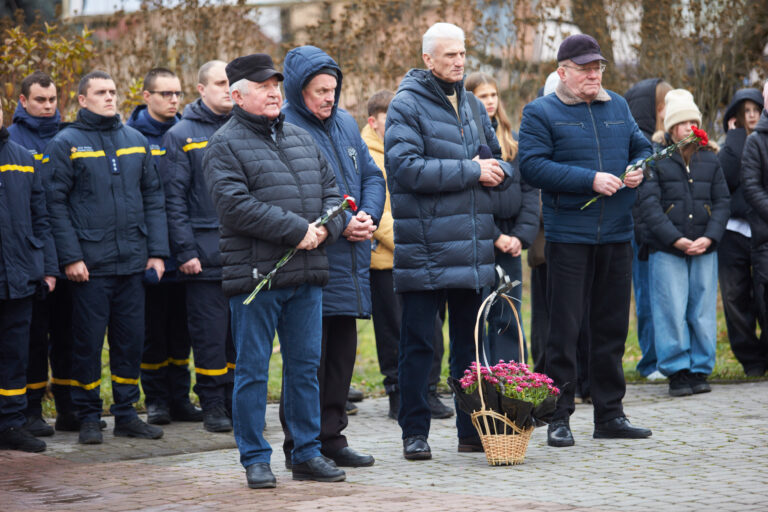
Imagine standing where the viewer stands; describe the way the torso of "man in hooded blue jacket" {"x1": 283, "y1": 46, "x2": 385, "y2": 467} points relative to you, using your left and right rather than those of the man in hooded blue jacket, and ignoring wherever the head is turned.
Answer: facing the viewer and to the right of the viewer

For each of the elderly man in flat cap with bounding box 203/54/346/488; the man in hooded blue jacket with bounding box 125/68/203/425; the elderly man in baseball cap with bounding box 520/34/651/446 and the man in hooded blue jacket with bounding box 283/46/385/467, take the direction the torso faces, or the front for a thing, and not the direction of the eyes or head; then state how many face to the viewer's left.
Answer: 0

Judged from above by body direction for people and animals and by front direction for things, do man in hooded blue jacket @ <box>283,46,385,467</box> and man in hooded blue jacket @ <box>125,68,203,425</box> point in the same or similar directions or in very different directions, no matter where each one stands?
same or similar directions

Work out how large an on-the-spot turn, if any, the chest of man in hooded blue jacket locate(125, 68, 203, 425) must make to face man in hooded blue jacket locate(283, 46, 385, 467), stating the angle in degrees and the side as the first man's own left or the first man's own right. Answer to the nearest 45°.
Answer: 0° — they already face them

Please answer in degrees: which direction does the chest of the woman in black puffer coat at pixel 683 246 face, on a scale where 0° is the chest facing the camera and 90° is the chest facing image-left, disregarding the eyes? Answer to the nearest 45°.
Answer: approximately 0°

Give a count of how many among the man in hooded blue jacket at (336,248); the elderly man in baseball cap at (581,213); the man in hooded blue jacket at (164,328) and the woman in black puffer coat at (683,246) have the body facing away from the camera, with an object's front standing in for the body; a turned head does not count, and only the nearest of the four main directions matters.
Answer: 0

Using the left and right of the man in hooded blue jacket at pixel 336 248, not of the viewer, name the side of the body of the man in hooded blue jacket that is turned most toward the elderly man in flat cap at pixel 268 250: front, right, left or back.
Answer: right

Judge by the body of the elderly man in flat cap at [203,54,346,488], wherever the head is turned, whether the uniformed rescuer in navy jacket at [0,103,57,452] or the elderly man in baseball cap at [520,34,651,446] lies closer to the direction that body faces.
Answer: the elderly man in baseball cap

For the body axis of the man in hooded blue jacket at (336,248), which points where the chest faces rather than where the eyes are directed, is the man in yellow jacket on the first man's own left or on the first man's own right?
on the first man's own left

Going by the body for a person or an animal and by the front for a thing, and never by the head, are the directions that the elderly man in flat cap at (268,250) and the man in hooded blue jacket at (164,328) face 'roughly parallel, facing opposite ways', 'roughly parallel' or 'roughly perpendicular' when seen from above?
roughly parallel

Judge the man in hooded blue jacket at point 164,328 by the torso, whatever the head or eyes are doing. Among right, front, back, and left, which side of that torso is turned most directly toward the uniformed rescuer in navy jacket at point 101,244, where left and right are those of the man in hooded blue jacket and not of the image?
right

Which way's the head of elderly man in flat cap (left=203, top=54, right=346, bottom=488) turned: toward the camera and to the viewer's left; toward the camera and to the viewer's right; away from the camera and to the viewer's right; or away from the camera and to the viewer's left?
toward the camera and to the viewer's right
